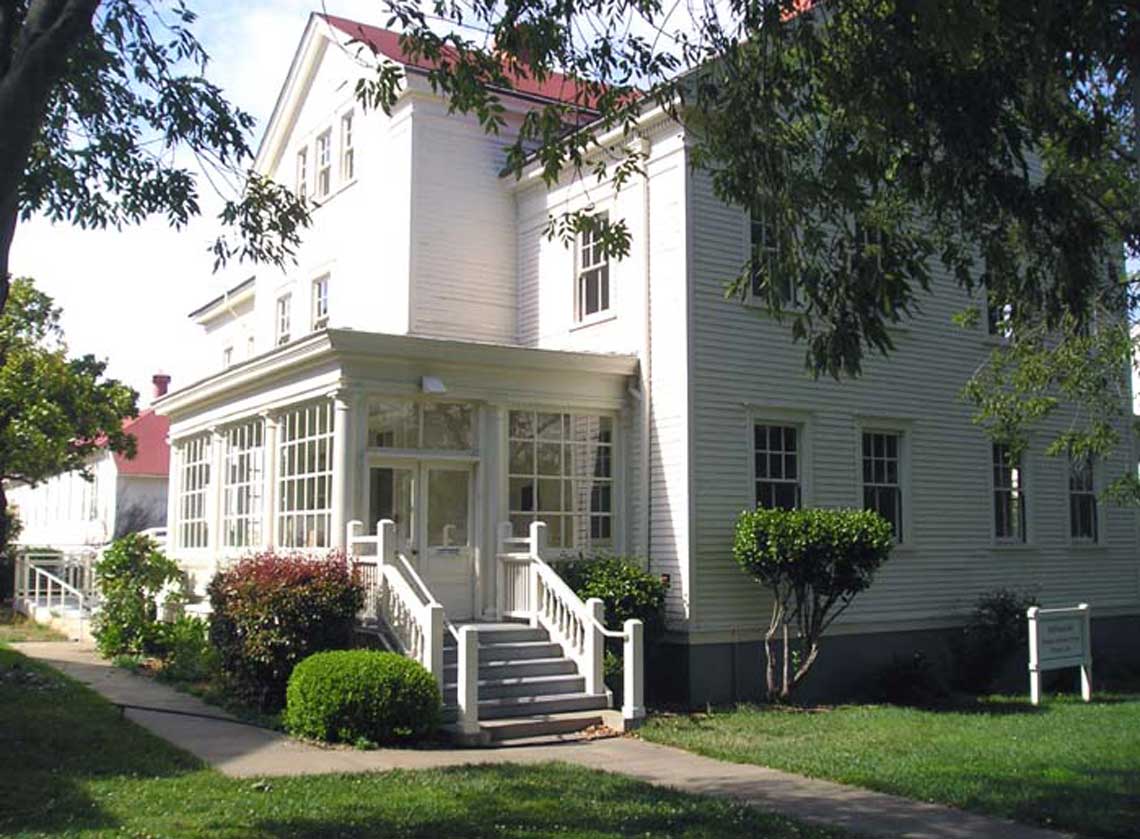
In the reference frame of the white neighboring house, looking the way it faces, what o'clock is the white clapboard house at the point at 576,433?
The white clapboard house is roughly at 10 o'clock from the white neighboring house.

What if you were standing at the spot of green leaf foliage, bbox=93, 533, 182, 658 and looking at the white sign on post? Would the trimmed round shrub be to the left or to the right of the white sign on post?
right

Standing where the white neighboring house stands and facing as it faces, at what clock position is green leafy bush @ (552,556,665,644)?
The green leafy bush is roughly at 10 o'clock from the white neighboring house.

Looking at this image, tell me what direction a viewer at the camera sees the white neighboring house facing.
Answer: facing the viewer and to the left of the viewer

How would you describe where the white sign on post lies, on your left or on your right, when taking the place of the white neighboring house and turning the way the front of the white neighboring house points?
on your left

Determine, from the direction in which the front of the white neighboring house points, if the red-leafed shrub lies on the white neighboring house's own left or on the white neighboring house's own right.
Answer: on the white neighboring house's own left

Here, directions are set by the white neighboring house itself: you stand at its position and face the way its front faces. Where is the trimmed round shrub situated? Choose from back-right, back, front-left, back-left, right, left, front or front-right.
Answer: front-left

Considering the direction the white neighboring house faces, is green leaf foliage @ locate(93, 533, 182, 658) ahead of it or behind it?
ahead
